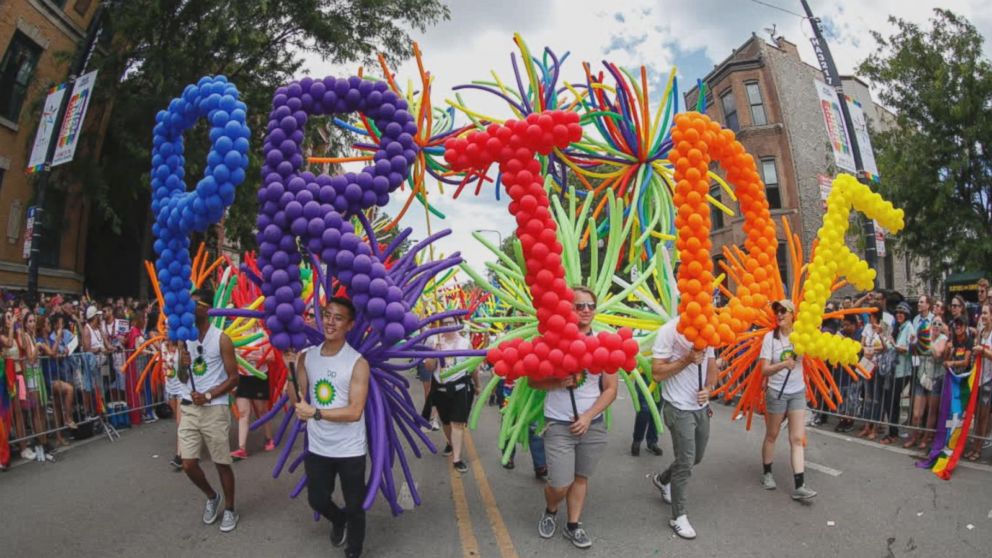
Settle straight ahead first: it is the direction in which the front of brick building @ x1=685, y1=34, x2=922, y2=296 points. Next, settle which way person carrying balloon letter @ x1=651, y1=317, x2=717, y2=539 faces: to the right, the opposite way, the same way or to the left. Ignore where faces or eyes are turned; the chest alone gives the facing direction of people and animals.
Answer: to the left

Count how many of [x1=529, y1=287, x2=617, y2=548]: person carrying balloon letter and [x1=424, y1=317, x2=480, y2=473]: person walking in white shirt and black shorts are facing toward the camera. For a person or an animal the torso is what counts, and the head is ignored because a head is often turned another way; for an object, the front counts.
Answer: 2

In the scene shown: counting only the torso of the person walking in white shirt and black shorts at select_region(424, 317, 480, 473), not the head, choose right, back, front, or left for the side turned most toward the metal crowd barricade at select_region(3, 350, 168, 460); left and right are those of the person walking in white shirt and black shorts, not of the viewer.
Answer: right

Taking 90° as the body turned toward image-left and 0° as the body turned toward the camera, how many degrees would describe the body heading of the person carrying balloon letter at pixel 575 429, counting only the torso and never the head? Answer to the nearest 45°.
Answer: approximately 0°

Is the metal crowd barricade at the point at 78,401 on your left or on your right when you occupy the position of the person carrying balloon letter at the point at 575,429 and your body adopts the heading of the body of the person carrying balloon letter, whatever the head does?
on your right

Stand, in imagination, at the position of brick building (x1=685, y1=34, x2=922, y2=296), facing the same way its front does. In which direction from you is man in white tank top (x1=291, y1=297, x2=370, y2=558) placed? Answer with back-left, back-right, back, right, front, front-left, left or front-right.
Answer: front-left

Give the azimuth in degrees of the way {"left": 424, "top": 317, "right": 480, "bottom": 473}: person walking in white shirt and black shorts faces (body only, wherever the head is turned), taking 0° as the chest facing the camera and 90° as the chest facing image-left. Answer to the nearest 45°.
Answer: approximately 0°

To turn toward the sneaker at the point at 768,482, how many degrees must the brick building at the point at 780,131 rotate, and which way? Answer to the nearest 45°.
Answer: approximately 45° to its left

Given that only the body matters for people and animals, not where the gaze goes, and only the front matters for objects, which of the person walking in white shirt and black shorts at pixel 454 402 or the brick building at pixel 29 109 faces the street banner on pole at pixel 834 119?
the brick building

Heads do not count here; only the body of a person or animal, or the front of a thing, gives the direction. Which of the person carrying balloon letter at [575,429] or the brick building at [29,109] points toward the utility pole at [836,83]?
the brick building

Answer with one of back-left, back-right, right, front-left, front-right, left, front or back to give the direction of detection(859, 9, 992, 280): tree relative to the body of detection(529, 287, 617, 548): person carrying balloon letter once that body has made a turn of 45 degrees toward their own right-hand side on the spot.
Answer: back

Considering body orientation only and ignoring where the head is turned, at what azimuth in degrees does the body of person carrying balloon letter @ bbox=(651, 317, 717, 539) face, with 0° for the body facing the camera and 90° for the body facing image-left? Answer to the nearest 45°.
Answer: approximately 315°

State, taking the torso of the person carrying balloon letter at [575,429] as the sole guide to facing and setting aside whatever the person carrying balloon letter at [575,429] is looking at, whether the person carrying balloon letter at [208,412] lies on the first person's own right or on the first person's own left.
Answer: on the first person's own right

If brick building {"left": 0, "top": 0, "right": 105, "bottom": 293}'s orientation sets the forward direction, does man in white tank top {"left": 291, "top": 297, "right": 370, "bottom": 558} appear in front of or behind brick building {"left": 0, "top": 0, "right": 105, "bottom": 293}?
in front

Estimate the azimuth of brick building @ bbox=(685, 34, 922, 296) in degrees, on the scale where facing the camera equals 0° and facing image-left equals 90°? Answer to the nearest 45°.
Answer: approximately 45°

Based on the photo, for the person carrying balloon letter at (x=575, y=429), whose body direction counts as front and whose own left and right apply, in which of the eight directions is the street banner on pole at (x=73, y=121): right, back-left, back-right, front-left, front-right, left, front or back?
back-right

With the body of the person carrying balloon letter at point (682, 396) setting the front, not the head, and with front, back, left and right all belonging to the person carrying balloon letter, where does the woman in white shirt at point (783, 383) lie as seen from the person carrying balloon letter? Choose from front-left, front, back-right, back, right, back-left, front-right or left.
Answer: left
